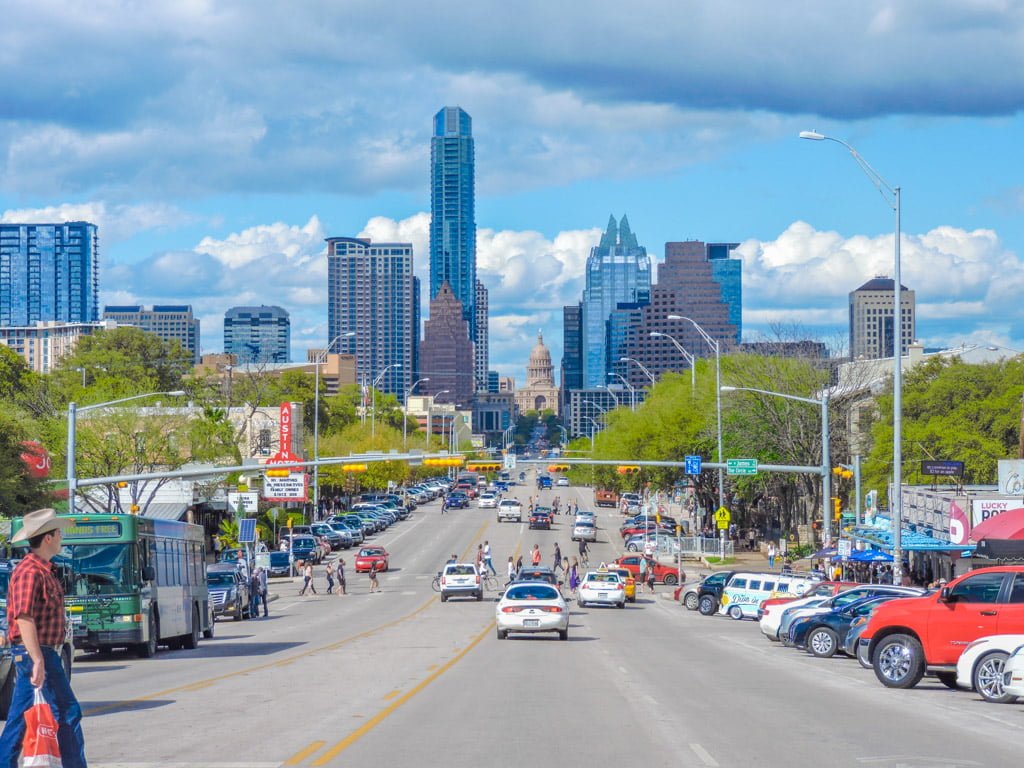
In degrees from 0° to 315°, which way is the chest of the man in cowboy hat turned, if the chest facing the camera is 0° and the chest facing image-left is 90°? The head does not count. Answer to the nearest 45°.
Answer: approximately 270°

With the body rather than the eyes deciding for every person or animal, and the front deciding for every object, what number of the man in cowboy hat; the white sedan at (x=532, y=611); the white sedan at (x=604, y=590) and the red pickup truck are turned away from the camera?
2

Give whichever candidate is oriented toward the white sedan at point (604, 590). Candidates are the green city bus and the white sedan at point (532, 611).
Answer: the white sedan at point (532, 611)

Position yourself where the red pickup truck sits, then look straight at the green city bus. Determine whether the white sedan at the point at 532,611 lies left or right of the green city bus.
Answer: right

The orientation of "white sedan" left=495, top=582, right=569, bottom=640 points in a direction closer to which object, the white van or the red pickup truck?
the white van

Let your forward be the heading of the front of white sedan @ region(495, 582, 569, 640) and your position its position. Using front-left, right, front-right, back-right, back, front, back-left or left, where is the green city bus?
back-left

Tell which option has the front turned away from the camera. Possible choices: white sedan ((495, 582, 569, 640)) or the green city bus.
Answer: the white sedan

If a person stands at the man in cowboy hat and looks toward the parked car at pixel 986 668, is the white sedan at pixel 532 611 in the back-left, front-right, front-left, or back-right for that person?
front-left

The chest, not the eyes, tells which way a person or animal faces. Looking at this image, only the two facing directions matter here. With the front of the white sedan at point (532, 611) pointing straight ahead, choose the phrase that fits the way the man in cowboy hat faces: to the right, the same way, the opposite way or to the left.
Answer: to the right

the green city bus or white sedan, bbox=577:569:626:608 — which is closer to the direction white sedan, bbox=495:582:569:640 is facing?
the white sedan

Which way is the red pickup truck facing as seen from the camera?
to the viewer's left

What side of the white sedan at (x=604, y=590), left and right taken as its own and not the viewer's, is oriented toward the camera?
back

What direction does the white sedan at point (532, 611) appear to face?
away from the camera

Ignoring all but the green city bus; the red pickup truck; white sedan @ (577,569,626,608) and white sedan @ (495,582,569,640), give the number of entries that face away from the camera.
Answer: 2
